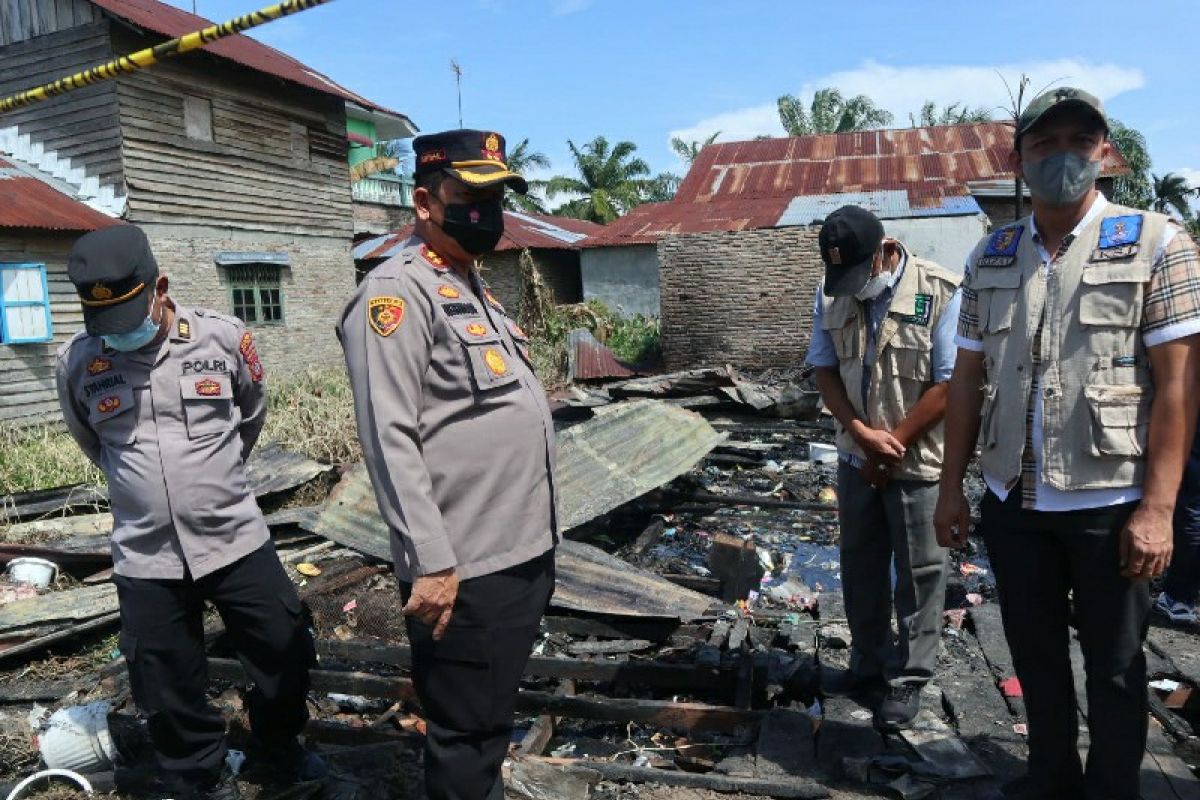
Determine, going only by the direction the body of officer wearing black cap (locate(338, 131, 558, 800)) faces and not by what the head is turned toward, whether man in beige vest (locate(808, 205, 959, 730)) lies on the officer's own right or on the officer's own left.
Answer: on the officer's own left

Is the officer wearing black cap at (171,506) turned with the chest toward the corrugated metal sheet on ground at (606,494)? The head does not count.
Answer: no

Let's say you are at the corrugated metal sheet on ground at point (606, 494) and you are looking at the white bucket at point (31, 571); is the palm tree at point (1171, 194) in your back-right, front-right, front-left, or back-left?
back-right

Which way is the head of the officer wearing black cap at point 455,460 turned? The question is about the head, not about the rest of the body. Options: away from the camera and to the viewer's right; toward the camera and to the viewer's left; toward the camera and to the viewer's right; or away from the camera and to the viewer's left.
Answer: toward the camera and to the viewer's right

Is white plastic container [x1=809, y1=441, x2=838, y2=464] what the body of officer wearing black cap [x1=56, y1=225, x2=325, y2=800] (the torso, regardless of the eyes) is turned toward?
no

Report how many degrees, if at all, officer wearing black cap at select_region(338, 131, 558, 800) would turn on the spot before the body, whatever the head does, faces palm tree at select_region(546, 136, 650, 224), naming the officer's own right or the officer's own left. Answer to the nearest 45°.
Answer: approximately 135° to the officer's own left

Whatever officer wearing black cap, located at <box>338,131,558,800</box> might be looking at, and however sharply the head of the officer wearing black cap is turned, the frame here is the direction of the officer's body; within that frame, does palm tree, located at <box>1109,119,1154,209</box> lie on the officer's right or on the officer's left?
on the officer's left

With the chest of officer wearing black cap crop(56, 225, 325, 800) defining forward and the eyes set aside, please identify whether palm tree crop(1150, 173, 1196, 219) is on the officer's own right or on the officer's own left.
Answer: on the officer's own left

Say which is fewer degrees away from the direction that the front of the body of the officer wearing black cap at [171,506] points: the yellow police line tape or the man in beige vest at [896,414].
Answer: the man in beige vest

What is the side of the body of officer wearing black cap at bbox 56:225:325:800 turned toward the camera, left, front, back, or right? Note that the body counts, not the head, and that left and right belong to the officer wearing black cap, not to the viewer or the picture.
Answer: front

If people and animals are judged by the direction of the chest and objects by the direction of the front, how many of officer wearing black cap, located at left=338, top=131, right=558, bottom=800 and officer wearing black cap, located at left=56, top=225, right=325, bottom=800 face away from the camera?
0

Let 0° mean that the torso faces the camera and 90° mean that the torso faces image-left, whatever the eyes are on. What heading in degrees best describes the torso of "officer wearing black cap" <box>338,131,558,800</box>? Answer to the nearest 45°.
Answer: approximately 315°

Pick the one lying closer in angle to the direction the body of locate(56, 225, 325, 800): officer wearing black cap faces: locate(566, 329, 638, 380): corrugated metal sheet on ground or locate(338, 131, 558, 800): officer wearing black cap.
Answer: the officer wearing black cap

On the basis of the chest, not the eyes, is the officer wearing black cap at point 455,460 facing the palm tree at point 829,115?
no
